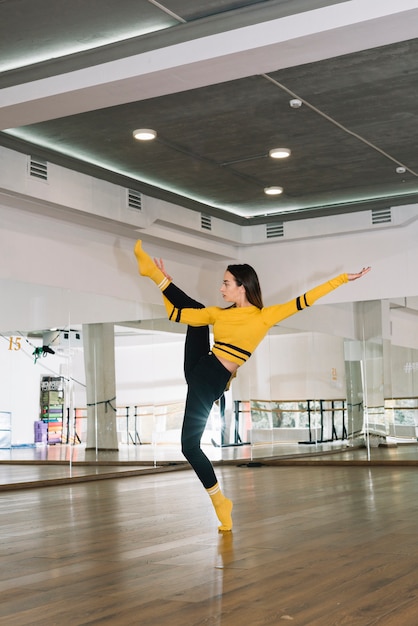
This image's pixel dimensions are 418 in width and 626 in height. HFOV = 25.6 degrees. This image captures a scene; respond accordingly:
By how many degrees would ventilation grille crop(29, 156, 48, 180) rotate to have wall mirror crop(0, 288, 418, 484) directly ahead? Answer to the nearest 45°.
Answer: approximately 90° to its left

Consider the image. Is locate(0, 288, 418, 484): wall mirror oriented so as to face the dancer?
yes

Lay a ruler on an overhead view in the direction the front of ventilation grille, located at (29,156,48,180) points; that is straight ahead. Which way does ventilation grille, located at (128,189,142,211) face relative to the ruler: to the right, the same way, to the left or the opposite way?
the same way

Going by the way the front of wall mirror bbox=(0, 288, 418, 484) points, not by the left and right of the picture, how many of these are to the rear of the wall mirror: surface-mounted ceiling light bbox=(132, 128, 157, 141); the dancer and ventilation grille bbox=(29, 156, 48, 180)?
0

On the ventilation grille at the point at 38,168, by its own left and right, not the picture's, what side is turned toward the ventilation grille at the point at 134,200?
left

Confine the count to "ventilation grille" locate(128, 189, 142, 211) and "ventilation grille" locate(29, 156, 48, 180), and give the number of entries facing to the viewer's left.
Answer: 0

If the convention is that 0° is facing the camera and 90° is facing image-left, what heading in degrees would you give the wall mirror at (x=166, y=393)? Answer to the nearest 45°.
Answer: approximately 0°

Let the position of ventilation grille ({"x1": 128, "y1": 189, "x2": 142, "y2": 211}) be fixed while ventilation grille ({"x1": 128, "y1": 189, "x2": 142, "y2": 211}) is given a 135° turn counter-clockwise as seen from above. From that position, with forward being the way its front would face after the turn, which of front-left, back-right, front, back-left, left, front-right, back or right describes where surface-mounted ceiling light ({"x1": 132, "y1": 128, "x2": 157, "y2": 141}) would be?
back

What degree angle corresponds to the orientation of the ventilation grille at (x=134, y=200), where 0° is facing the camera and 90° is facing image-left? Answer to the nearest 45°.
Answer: approximately 315°

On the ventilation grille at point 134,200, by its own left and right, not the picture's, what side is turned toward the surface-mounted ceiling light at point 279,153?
front

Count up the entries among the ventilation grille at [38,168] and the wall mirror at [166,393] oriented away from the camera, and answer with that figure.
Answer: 0

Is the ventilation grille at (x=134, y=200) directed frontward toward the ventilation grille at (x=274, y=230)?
no

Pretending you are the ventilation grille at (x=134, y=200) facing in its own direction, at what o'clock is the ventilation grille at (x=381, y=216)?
the ventilation grille at (x=381, y=216) is roughly at 10 o'clock from the ventilation grille at (x=134, y=200).

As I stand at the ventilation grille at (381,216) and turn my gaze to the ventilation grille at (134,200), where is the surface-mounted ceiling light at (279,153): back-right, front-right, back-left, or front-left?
front-left
